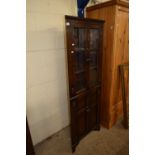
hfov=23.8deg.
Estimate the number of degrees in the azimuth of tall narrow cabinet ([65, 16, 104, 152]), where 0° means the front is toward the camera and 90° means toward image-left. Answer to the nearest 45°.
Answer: approximately 315°
